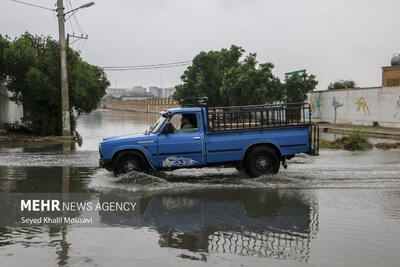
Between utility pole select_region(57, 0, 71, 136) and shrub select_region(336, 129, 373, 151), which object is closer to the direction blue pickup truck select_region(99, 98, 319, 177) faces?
the utility pole

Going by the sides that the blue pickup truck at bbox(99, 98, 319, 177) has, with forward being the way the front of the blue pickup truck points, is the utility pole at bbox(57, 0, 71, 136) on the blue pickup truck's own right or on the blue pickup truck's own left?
on the blue pickup truck's own right

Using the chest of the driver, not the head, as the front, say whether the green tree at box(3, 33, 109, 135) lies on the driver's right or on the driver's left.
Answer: on the driver's right

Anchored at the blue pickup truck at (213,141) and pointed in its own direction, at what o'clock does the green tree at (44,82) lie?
The green tree is roughly at 2 o'clock from the blue pickup truck.

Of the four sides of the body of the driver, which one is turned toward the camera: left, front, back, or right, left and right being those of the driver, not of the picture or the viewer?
left

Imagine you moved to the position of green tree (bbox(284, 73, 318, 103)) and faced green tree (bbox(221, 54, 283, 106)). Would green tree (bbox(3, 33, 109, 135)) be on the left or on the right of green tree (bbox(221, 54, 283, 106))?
left

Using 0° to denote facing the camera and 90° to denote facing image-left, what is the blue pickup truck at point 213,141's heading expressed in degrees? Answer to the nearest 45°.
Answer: approximately 90°

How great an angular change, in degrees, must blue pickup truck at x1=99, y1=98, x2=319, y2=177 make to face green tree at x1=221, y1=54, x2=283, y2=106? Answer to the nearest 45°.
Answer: approximately 90° to its right

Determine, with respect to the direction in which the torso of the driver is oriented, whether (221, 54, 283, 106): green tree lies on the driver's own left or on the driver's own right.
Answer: on the driver's own right

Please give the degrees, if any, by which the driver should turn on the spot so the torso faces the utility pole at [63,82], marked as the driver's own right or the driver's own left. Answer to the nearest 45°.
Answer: approximately 45° to the driver's own right

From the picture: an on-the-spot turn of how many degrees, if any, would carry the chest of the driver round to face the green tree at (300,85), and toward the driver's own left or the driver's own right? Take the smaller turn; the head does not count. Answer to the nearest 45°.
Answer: approximately 90° to the driver's own right
